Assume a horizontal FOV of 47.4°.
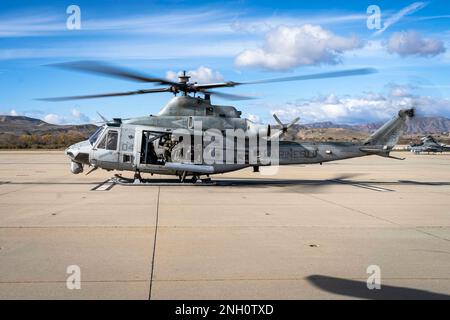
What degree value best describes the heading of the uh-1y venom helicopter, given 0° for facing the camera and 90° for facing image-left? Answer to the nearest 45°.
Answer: approximately 90°
